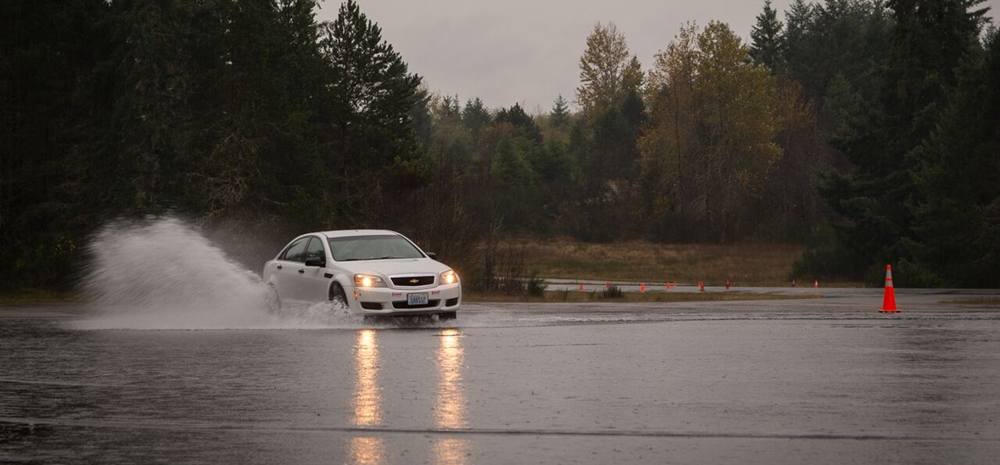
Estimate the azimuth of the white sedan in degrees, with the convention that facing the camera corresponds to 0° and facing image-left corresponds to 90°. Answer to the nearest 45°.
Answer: approximately 315°

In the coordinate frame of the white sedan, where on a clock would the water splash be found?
The water splash is roughly at 4 o'clock from the white sedan.

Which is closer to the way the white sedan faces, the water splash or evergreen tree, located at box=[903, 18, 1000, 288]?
the evergreen tree

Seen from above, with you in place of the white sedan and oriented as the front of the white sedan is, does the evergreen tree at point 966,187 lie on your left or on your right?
on your left
